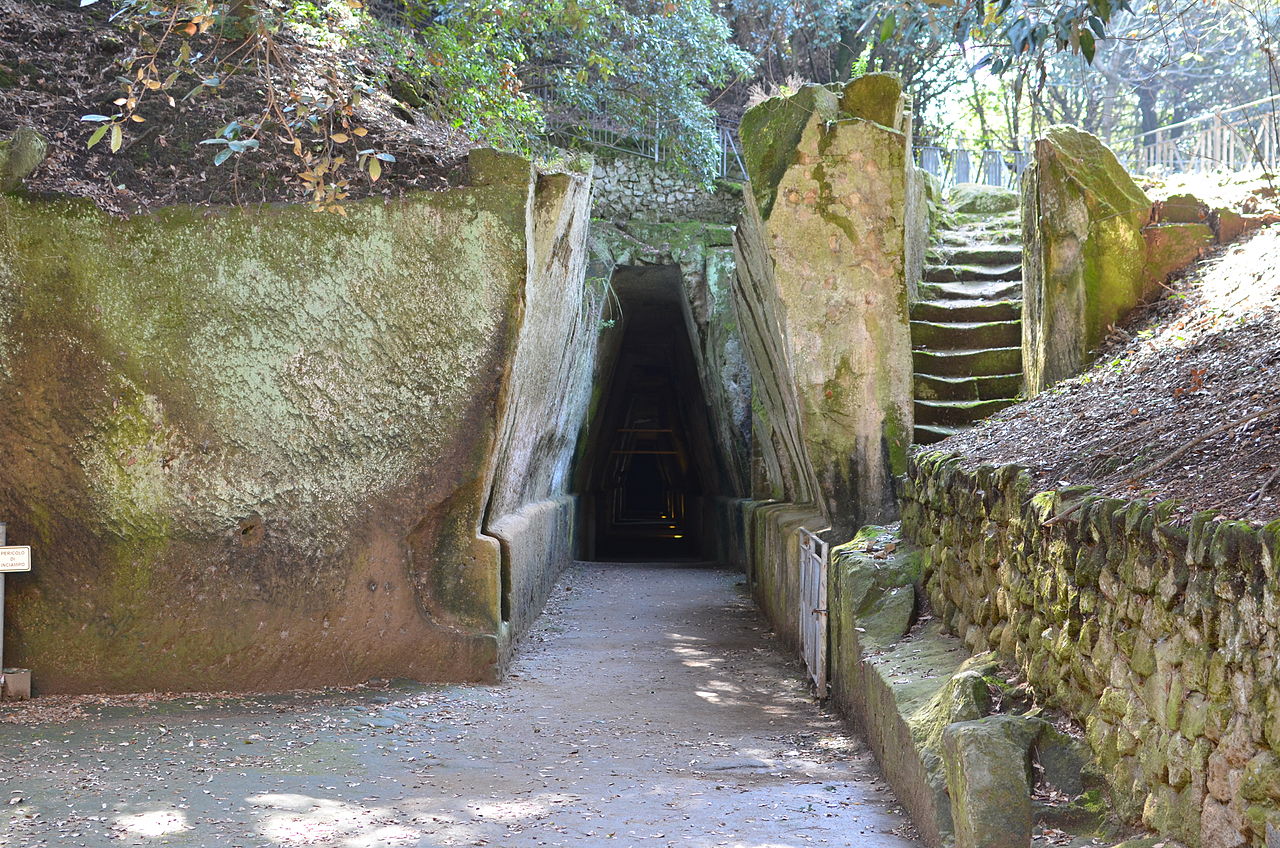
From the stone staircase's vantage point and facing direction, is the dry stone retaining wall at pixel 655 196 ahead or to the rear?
to the rear

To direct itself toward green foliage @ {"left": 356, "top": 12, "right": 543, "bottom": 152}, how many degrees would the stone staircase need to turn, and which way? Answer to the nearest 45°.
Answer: approximately 90° to its right

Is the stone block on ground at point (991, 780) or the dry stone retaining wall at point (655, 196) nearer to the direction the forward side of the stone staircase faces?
the stone block on ground

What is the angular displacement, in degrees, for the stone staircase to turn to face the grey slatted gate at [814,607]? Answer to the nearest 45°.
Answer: approximately 45° to its right

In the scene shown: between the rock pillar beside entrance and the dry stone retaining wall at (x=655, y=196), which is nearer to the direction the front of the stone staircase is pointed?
the rock pillar beside entrance

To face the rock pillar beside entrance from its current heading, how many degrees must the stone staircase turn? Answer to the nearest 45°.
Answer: approximately 45° to its right

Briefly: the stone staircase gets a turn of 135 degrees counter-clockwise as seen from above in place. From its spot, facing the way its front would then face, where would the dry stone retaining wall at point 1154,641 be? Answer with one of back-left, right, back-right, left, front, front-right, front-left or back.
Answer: back-right

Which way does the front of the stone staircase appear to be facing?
toward the camera

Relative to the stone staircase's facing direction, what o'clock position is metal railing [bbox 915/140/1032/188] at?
The metal railing is roughly at 6 o'clock from the stone staircase.

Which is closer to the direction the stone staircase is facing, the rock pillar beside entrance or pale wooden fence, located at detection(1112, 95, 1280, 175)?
the rock pillar beside entrance

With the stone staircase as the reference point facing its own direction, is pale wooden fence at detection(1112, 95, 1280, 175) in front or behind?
behind

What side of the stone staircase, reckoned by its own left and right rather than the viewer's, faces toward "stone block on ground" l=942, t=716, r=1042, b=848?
front
